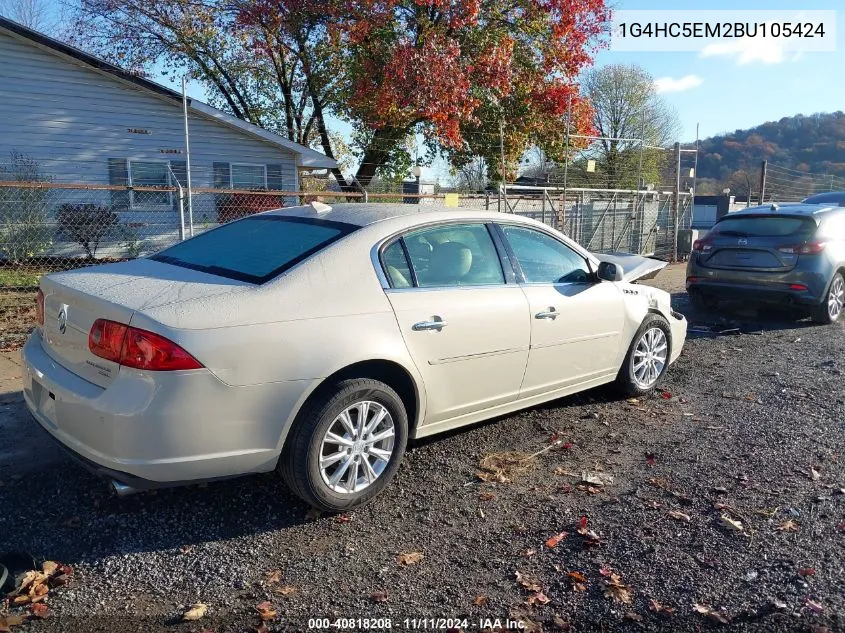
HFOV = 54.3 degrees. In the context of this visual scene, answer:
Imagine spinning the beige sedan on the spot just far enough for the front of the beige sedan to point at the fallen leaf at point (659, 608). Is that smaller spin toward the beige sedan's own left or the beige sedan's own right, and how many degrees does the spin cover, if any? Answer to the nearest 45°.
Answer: approximately 90° to the beige sedan's own right

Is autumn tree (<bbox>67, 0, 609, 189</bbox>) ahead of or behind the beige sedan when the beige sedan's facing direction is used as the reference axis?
ahead

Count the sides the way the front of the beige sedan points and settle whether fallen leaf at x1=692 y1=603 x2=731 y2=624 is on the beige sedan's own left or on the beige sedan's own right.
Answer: on the beige sedan's own right

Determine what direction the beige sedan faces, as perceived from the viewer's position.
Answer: facing away from the viewer and to the right of the viewer

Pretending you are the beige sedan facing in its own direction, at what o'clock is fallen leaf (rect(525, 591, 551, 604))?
The fallen leaf is roughly at 3 o'clock from the beige sedan.

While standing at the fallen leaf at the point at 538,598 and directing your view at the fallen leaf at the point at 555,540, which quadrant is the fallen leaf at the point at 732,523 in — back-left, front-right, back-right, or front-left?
front-right

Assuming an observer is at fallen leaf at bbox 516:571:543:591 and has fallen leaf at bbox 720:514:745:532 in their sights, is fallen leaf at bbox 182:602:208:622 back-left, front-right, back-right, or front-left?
back-left

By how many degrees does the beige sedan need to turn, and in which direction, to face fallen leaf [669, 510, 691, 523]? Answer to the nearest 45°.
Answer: approximately 45° to its right

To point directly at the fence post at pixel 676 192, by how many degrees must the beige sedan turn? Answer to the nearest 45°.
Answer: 0° — it already faces it

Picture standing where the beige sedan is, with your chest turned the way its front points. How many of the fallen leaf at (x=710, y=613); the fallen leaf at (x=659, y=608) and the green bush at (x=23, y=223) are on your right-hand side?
2

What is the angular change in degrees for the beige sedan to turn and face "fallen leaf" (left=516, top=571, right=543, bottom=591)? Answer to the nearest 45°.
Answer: approximately 90° to its right

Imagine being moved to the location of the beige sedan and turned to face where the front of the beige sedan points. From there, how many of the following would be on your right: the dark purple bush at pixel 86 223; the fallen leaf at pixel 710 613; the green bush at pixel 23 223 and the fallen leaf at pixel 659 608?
2

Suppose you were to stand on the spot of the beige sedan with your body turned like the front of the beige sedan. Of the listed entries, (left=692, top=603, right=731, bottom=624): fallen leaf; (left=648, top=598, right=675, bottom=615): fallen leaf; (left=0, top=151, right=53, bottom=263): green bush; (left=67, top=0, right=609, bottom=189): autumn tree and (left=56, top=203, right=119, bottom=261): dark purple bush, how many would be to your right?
2

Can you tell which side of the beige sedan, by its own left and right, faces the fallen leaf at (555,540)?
right
